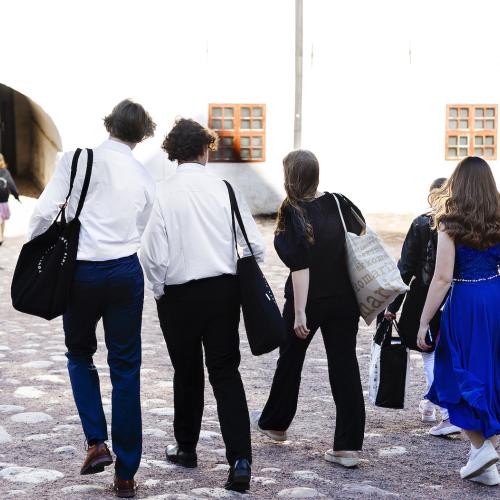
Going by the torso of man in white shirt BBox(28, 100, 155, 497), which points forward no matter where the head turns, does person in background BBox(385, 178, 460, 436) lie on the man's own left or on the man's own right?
on the man's own right

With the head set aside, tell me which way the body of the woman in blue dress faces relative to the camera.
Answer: away from the camera

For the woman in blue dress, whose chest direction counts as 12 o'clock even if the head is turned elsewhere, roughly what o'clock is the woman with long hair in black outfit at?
The woman with long hair in black outfit is roughly at 9 o'clock from the woman in blue dress.

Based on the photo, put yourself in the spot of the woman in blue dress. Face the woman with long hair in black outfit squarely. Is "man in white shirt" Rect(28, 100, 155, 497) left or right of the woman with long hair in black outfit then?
left

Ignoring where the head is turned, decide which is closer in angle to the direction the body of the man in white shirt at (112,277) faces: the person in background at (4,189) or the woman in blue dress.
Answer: the person in background

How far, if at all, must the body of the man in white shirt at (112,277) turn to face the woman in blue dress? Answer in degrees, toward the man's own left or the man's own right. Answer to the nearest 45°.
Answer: approximately 90° to the man's own right

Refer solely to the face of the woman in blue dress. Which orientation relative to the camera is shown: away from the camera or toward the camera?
away from the camera

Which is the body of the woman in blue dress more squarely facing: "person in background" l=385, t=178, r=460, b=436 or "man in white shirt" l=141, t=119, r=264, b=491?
the person in background

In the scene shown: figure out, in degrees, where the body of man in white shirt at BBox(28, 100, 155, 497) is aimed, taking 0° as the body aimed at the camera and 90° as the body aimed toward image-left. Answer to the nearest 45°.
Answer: approximately 180°

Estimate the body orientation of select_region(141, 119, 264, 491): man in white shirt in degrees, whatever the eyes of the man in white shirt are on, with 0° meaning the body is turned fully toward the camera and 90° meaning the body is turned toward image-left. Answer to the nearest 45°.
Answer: approximately 180°

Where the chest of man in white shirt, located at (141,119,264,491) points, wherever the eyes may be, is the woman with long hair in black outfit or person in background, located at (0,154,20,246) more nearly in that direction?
the person in background
